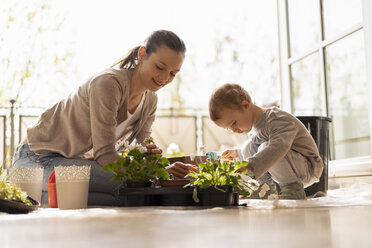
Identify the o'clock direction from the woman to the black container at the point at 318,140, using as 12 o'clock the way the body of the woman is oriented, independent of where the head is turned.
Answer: The black container is roughly at 10 o'clock from the woman.

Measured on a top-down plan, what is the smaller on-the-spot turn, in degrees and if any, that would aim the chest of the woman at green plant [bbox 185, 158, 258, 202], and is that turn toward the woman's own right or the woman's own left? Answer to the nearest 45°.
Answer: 0° — they already face it

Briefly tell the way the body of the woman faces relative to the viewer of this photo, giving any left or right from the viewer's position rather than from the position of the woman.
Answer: facing the viewer and to the right of the viewer

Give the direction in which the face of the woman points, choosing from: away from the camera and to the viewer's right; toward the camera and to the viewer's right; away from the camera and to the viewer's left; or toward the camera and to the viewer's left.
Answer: toward the camera and to the viewer's right

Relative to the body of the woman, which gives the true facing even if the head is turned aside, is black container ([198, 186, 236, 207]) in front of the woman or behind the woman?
in front

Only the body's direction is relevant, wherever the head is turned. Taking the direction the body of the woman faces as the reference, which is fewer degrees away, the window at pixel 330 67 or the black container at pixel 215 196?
the black container

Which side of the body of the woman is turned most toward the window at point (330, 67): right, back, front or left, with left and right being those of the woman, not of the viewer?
front
